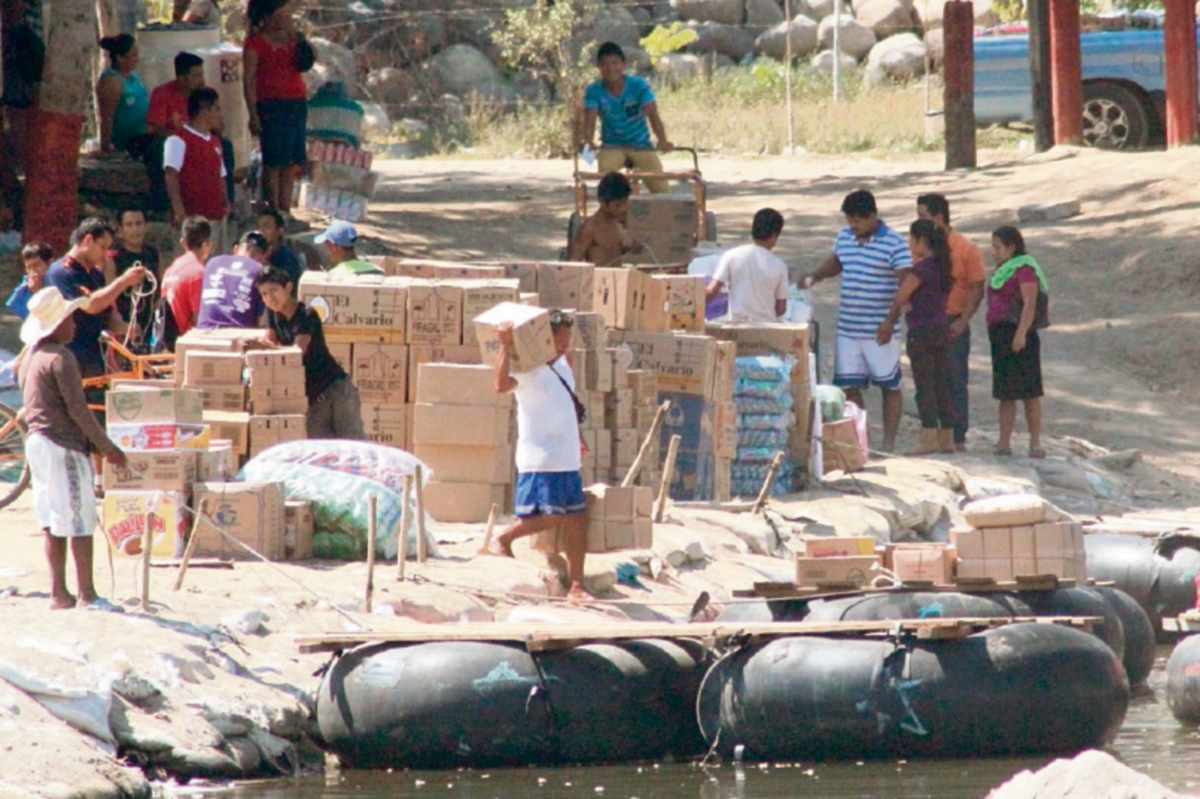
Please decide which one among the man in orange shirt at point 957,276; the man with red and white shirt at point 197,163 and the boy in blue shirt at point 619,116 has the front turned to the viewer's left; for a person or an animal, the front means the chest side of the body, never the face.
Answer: the man in orange shirt

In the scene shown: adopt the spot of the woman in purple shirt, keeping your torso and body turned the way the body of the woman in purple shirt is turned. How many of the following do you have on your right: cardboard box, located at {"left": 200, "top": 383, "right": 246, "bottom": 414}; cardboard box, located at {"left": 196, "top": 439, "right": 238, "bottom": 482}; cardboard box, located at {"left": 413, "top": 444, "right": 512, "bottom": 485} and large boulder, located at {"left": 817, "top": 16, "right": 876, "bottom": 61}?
1

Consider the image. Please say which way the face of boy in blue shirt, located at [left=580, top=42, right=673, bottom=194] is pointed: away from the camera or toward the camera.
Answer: toward the camera

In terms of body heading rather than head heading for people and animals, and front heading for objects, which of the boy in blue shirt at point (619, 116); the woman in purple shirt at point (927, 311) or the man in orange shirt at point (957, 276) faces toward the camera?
the boy in blue shirt

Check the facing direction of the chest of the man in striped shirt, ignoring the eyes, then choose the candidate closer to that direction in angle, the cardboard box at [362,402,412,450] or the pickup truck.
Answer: the cardboard box

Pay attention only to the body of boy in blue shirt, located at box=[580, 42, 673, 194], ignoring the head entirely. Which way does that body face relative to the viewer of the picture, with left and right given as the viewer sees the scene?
facing the viewer

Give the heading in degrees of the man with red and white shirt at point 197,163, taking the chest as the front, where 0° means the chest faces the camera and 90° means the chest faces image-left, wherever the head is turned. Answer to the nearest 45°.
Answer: approximately 315°

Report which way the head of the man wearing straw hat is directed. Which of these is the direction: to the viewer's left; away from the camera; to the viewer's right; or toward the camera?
to the viewer's right

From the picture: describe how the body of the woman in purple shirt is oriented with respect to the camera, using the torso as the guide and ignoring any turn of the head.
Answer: to the viewer's left

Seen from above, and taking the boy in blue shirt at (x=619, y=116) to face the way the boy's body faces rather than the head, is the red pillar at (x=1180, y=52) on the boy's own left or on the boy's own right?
on the boy's own left

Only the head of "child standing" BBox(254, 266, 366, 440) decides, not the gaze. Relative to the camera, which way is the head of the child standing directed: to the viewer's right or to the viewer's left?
to the viewer's left

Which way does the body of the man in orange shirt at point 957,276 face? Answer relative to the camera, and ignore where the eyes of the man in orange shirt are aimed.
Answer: to the viewer's left
